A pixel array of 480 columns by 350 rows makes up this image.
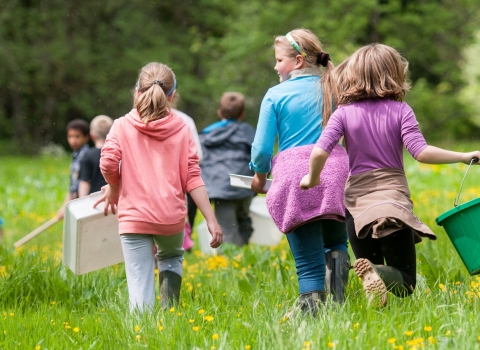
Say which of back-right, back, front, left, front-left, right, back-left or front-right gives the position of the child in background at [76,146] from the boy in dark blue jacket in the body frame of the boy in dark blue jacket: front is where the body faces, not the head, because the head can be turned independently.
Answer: left

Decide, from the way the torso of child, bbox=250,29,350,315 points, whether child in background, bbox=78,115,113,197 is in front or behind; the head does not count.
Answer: in front

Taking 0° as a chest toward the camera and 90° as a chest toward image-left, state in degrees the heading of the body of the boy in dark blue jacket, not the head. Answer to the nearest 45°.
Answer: approximately 180°

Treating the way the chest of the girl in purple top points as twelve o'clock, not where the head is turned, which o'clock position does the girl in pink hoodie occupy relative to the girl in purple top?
The girl in pink hoodie is roughly at 9 o'clock from the girl in purple top.

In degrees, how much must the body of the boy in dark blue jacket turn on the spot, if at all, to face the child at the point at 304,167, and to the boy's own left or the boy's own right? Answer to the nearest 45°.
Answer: approximately 180°

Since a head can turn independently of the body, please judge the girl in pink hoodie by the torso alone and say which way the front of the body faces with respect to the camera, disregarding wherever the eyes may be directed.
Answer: away from the camera

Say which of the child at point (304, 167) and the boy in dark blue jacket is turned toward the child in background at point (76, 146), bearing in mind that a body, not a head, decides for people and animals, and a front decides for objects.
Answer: the child

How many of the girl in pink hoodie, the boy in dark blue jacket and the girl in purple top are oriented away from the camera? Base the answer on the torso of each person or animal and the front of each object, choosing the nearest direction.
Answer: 3

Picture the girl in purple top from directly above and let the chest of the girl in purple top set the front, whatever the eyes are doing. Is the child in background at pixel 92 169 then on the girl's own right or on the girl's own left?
on the girl's own left

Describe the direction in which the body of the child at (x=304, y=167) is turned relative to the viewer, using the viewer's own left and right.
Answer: facing away from the viewer and to the left of the viewer

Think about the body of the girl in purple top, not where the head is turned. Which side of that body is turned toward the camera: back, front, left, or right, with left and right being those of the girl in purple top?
back

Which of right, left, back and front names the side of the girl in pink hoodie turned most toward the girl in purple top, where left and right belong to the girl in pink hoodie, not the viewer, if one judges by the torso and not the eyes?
right
